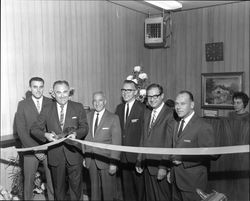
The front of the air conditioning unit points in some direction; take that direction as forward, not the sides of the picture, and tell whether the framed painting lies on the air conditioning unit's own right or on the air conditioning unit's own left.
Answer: on the air conditioning unit's own left

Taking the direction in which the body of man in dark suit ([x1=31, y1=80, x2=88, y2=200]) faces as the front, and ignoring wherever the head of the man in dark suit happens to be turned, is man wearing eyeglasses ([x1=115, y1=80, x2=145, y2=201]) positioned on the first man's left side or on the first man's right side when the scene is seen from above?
on the first man's left side
